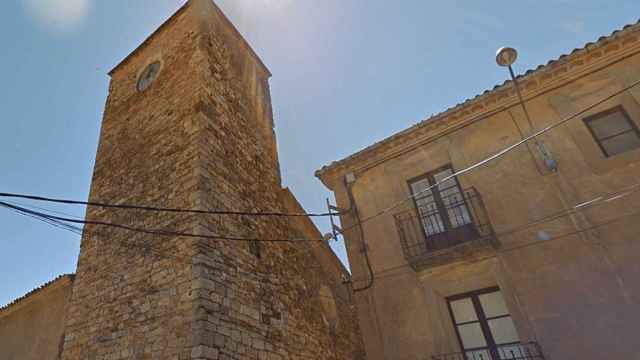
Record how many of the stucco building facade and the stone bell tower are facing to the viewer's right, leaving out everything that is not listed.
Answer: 0

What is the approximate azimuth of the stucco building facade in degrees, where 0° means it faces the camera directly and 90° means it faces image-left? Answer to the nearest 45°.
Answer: approximately 45°

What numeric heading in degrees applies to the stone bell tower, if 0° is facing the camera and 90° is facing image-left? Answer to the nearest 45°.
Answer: approximately 45°

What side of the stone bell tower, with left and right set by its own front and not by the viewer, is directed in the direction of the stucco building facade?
left
